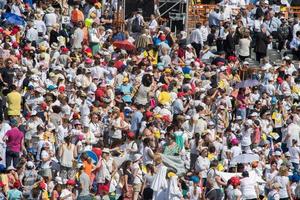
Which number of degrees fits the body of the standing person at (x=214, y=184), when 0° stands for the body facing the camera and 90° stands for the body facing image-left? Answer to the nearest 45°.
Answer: approximately 225°

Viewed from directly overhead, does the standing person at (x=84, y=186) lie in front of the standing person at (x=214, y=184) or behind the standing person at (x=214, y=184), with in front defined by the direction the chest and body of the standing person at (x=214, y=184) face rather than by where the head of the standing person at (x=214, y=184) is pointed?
behind

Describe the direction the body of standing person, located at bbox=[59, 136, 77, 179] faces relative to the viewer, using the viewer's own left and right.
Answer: facing away from the viewer

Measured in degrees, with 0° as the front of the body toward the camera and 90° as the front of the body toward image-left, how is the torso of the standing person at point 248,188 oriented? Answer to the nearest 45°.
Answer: approximately 135°

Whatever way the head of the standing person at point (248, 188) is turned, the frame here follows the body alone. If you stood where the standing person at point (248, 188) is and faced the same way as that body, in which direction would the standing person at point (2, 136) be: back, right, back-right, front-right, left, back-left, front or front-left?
front-left

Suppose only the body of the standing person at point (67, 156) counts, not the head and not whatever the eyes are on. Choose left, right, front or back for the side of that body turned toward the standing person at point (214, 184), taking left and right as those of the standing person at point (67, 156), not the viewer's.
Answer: right
